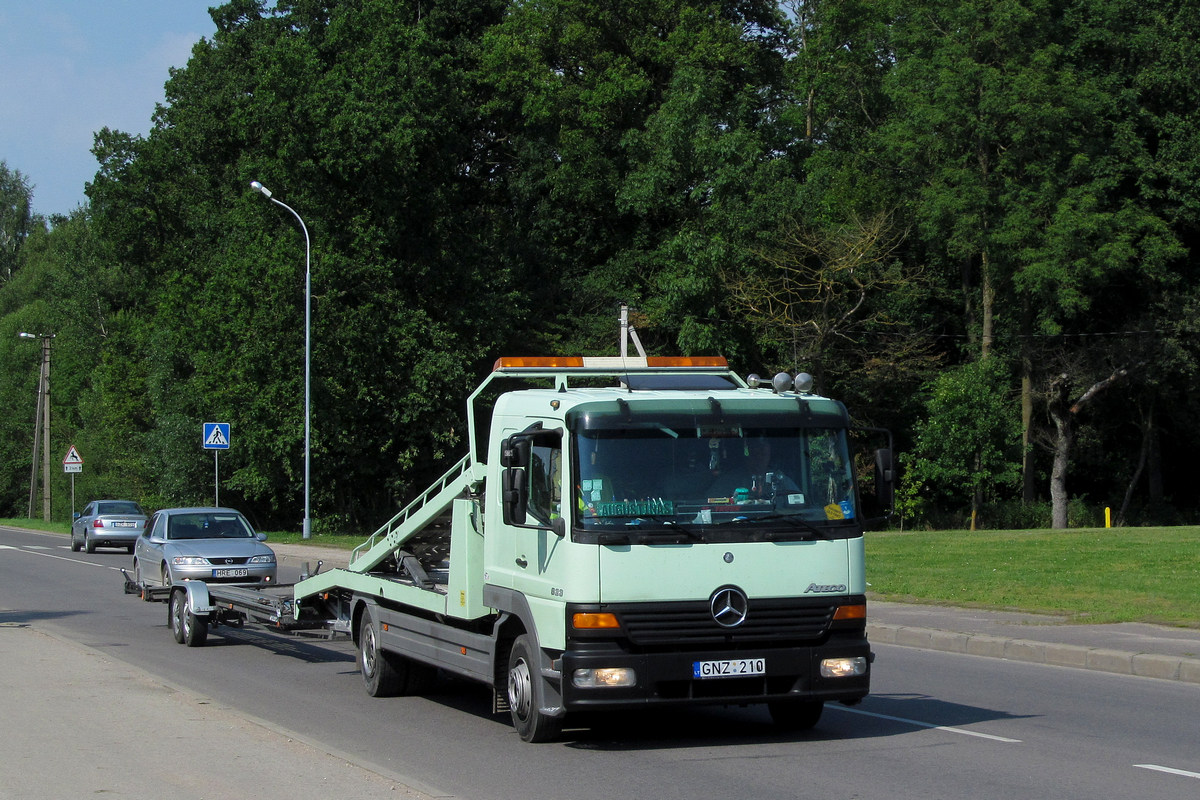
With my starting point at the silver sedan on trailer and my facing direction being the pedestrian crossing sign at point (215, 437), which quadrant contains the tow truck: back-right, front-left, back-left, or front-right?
back-right

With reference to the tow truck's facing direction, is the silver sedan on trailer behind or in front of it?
behind

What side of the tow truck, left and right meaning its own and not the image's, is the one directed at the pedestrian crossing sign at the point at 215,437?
back

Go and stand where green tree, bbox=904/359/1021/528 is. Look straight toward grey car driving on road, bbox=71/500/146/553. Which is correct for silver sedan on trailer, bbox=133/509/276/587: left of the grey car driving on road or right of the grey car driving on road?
left

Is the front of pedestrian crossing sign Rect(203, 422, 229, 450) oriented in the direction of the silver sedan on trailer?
yes

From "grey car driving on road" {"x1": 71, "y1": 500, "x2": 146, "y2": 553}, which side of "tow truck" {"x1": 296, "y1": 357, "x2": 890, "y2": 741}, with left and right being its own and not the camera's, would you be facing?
back

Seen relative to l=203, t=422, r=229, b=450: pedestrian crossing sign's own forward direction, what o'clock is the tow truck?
The tow truck is roughly at 12 o'clock from the pedestrian crossing sign.
